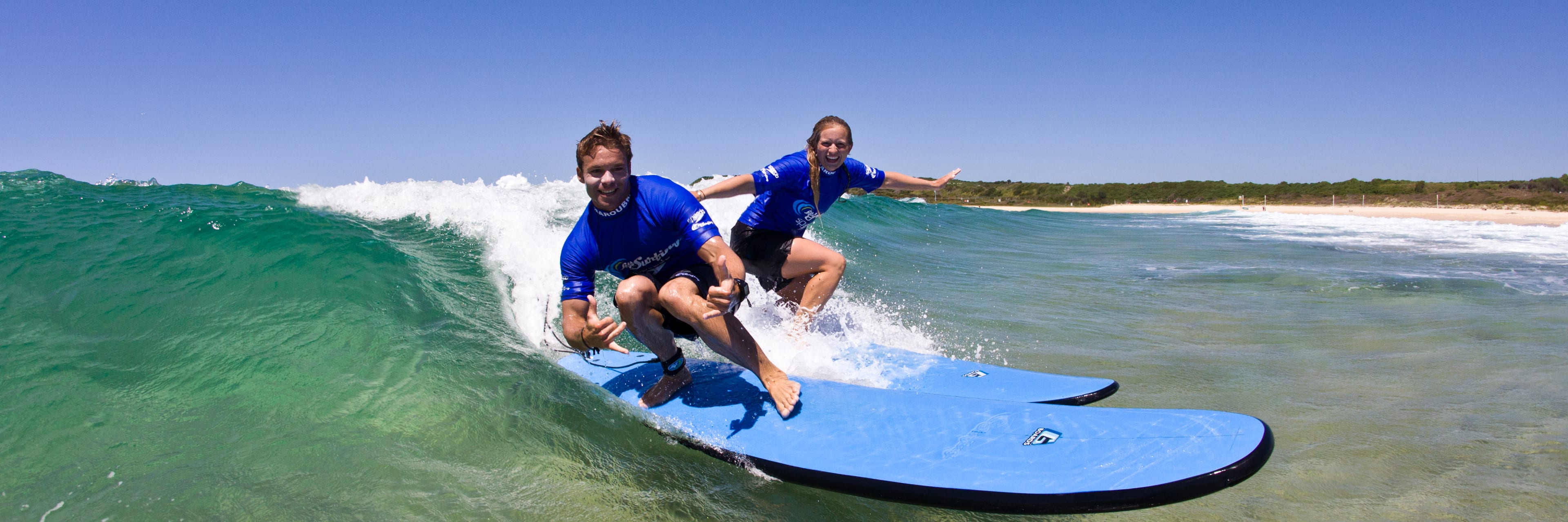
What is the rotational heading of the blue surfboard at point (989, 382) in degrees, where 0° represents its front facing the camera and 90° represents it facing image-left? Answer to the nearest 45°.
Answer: approximately 315°

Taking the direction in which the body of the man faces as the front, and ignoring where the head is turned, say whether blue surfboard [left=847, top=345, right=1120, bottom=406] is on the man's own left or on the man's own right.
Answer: on the man's own left

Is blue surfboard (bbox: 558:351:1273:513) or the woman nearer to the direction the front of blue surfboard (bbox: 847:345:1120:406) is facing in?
the blue surfboard

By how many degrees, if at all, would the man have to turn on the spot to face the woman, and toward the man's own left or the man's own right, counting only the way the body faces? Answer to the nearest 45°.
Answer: approximately 135° to the man's own left
